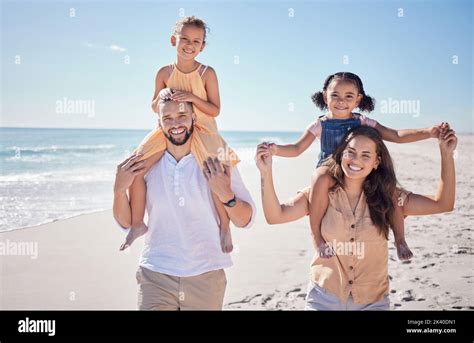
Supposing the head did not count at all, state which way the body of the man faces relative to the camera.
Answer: toward the camera

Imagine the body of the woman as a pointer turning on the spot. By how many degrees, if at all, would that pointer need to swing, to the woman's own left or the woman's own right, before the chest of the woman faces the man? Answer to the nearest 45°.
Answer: approximately 90° to the woman's own right

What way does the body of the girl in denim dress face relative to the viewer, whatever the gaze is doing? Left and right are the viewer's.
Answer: facing the viewer

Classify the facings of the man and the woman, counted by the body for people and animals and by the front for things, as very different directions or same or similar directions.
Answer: same or similar directions

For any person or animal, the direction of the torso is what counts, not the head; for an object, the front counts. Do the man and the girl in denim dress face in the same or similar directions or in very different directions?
same or similar directions

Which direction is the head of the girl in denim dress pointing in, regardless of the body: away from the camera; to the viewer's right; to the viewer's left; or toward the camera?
toward the camera

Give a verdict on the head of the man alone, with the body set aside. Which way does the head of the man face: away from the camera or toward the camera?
toward the camera

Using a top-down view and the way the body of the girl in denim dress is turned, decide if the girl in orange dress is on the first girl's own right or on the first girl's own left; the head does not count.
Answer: on the first girl's own right

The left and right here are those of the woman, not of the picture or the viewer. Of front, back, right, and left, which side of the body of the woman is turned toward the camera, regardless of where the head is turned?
front

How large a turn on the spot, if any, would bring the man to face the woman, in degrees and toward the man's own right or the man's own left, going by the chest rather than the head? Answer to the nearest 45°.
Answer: approximately 90° to the man's own left

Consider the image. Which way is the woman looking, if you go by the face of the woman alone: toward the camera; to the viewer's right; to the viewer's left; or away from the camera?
toward the camera

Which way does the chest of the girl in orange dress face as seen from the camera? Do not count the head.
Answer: toward the camera

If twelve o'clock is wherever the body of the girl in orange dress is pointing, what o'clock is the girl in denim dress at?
The girl in denim dress is roughly at 9 o'clock from the girl in orange dress.

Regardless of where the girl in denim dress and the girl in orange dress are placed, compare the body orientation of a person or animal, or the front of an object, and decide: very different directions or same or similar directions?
same or similar directions

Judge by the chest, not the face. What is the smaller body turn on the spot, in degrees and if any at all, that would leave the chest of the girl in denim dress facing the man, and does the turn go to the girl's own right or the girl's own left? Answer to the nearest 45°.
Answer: approximately 45° to the girl's own right

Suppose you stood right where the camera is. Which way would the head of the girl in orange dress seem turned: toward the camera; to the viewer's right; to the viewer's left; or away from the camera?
toward the camera

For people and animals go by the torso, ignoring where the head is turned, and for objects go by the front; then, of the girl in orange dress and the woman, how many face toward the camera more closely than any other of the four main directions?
2
